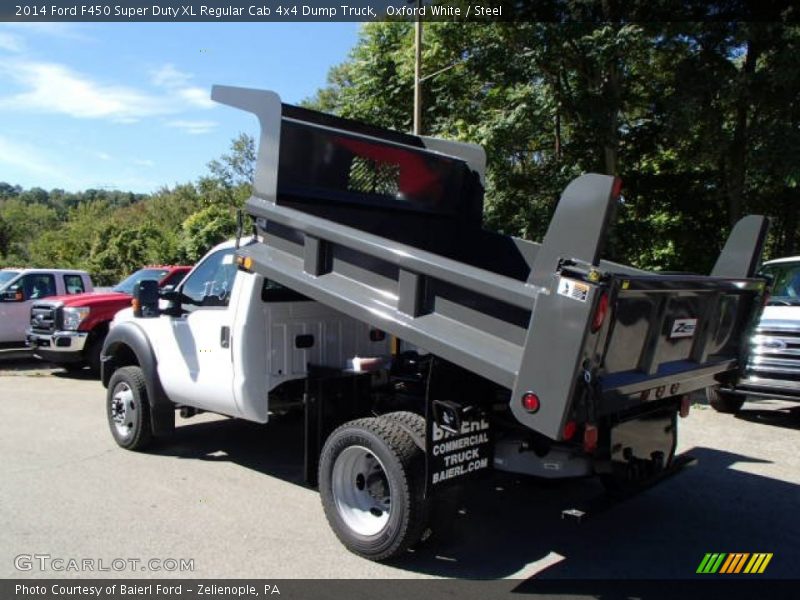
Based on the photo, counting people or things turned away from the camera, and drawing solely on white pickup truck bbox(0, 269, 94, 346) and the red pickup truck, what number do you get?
0

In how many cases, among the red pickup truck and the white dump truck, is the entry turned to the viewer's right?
0

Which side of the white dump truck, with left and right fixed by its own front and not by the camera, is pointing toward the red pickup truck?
front

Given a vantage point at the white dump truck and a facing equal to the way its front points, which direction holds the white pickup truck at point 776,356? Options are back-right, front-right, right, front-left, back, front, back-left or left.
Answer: right

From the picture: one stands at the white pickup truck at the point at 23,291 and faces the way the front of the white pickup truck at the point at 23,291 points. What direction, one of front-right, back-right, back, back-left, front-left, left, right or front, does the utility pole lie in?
back-left

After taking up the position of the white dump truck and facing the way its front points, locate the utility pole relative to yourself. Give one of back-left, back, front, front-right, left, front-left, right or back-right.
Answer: front-right

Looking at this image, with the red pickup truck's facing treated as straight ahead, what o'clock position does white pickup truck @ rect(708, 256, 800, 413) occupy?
The white pickup truck is roughly at 9 o'clock from the red pickup truck.

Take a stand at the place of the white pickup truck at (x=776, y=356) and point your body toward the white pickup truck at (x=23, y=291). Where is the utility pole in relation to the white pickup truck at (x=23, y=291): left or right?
right

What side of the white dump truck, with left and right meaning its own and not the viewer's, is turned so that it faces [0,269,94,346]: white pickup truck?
front

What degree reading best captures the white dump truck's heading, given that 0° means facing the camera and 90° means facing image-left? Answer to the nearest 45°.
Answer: approximately 135°

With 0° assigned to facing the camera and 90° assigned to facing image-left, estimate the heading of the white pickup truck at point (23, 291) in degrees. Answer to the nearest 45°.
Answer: approximately 45°

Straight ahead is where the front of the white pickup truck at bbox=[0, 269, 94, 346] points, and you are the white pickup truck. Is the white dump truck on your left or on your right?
on your left

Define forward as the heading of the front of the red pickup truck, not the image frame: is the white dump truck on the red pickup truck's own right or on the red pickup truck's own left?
on the red pickup truck's own left
